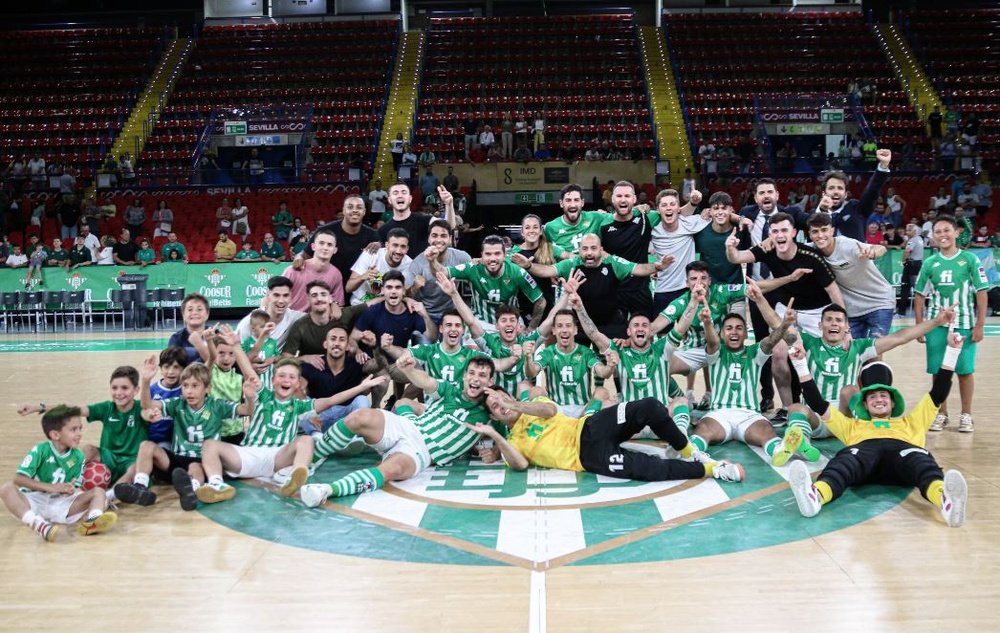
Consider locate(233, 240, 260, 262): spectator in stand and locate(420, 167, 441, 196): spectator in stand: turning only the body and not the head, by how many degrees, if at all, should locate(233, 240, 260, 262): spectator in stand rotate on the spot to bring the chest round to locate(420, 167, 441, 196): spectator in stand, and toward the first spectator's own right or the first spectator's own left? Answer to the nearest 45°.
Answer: approximately 135° to the first spectator's own left

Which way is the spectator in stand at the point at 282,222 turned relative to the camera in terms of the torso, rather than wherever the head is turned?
toward the camera

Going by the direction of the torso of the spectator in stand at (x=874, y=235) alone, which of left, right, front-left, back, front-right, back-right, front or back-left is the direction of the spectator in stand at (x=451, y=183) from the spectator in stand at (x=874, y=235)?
right

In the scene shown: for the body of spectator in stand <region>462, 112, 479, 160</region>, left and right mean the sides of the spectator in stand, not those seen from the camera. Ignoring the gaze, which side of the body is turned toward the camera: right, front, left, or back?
front

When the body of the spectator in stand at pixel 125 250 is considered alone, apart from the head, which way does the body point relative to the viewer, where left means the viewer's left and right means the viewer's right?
facing the viewer

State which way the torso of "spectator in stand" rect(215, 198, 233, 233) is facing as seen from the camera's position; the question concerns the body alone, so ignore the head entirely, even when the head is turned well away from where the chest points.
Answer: toward the camera

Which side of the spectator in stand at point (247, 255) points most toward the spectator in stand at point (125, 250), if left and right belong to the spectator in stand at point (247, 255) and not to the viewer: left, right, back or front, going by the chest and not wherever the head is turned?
right

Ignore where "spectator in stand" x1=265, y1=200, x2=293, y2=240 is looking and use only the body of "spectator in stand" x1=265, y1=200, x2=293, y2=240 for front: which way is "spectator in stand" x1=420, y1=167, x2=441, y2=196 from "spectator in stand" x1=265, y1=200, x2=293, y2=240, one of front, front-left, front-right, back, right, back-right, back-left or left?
left

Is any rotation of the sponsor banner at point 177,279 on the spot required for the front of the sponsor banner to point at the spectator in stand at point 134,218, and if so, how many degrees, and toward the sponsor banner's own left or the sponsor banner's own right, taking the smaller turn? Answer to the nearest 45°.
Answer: approximately 180°

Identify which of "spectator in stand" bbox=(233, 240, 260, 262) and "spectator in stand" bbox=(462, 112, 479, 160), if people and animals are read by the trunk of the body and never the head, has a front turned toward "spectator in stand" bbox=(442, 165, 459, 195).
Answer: "spectator in stand" bbox=(462, 112, 479, 160)

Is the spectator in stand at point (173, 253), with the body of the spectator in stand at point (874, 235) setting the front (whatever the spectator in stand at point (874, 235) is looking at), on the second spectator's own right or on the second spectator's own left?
on the second spectator's own right

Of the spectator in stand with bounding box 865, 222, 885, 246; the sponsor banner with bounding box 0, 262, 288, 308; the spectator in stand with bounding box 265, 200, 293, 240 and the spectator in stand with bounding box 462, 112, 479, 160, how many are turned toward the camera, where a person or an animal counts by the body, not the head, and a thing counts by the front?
4

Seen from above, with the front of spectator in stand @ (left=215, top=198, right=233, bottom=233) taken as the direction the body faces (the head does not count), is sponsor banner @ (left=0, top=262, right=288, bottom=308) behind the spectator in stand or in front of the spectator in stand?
in front
